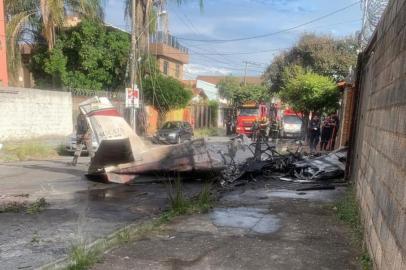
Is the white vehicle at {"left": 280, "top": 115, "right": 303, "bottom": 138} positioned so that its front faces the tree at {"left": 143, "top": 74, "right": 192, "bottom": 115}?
no

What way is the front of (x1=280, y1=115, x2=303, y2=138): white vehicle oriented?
toward the camera

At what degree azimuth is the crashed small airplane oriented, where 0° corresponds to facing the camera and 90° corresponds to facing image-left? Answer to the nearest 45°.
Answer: approximately 270°

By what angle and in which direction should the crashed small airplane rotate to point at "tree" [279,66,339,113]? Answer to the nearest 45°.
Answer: approximately 45° to its left

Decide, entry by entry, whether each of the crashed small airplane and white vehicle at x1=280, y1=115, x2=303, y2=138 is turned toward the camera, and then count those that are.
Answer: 1

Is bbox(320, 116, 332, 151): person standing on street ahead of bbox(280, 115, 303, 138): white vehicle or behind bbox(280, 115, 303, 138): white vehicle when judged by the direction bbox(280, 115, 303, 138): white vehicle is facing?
ahead

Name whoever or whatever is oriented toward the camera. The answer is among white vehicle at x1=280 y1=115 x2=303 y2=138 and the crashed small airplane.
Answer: the white vehicle

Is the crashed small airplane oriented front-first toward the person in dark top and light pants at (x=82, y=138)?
no

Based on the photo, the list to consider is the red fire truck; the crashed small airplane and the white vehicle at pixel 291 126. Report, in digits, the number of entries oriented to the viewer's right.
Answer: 1

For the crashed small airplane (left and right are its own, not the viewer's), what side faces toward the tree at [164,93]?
left

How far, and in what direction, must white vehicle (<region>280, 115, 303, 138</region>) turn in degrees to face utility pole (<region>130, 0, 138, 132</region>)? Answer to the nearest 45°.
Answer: approximately 45° to its right

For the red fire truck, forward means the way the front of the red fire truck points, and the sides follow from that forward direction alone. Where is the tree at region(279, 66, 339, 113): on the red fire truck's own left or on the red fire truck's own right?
on the red fire truck's own left

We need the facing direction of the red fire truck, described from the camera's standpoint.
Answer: facing the viewer and to the left of the viewer
